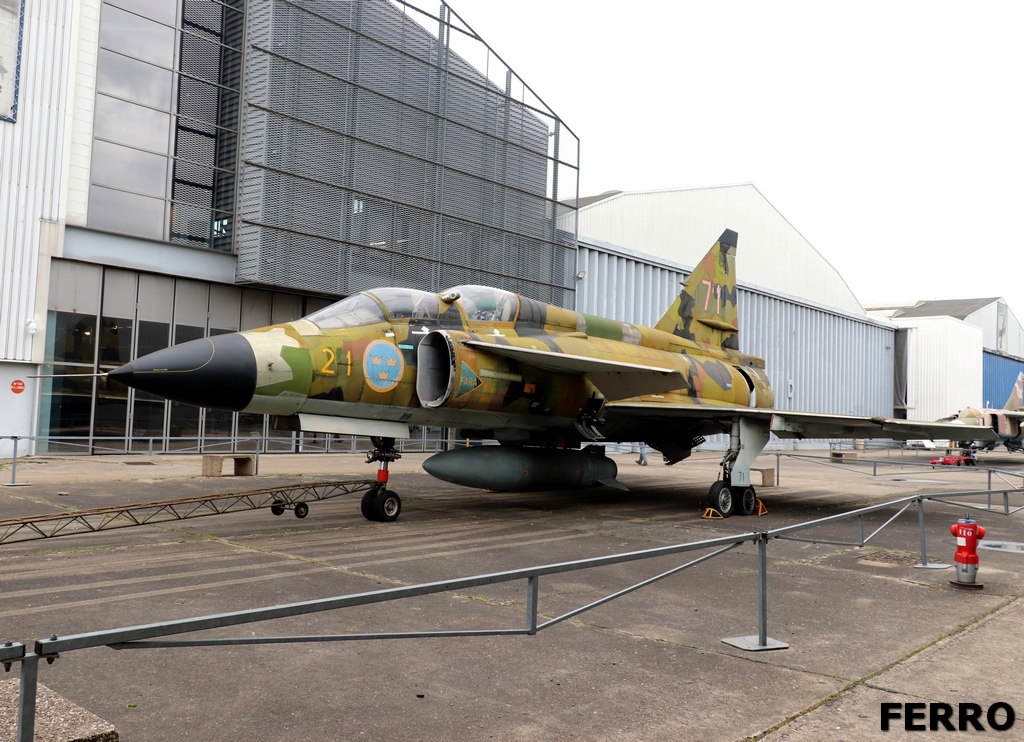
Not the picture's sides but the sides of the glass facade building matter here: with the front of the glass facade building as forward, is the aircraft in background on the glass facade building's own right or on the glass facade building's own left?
on the glass facade building's own left

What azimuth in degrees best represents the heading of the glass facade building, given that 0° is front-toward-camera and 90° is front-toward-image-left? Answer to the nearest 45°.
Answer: approximately 315°

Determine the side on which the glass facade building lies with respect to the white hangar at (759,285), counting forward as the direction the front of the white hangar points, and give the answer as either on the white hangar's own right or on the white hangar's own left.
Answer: on the white hangar's own right

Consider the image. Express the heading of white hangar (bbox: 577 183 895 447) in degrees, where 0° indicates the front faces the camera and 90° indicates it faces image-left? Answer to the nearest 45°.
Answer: approximately 315°

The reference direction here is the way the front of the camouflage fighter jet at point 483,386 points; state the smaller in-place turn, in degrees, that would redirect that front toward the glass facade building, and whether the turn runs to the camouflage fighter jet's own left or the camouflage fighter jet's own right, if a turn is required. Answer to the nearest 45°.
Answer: approximately 90° to the camouflage fighter jet's own right

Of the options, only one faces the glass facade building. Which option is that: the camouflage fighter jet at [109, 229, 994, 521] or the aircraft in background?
the aircraft in background

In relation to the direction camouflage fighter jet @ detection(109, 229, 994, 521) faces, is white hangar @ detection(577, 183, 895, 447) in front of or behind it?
behind

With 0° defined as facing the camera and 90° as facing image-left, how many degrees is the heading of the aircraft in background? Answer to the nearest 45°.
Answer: approximately 45°
